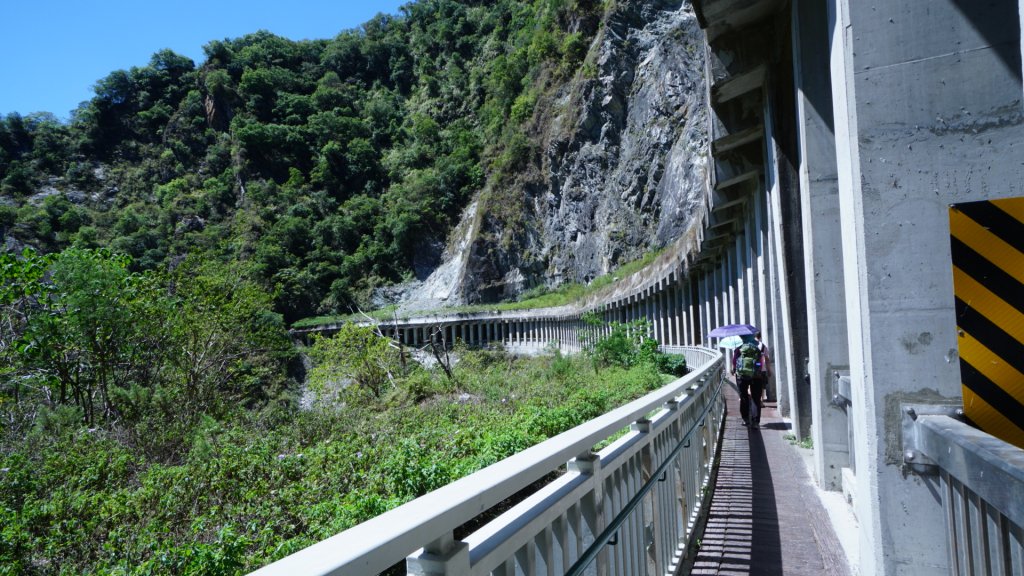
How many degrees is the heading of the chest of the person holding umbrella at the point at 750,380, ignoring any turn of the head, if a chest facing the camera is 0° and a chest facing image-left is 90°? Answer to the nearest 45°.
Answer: approximately 180°

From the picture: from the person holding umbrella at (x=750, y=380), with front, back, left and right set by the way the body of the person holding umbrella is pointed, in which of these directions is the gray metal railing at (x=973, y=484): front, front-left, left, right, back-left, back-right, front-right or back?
back

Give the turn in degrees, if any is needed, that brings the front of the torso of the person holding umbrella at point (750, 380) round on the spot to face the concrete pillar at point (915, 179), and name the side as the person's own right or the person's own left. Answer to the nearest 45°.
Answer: approximately 180°

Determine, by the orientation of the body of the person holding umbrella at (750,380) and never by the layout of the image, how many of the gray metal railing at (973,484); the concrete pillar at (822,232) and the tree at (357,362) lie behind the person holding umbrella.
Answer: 2

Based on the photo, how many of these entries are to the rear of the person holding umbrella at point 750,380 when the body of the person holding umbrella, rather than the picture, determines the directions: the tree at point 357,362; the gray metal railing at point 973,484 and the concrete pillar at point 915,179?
2

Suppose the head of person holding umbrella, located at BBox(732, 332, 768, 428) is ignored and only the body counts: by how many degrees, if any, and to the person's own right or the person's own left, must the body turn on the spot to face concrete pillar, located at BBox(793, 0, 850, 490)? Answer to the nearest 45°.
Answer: approximately 180°

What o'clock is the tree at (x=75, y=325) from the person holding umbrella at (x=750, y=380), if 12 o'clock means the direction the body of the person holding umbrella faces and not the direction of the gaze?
The tree is roughly at 9 o'clock from the person holding umbrella.
